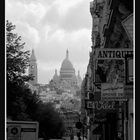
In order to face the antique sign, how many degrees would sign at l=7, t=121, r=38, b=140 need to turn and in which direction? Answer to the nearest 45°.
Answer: approximately 90° to its left

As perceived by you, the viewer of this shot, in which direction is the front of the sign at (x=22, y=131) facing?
facing the viewer

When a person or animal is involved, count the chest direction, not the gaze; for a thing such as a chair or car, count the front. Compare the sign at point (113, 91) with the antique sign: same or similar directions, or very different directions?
same or similar directions
